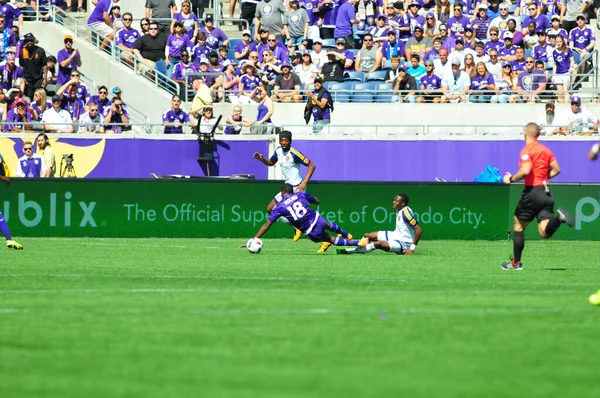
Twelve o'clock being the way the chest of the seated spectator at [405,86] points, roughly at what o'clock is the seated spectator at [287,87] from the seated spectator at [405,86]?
the seated spectator at [287,87] is roughly at 3 o'clock from the seated spectator at [405,86].

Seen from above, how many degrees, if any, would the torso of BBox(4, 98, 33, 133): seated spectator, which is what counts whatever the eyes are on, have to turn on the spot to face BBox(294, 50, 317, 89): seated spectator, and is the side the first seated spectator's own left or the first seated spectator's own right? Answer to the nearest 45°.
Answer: approximately 90° to the first seated spectator's own left

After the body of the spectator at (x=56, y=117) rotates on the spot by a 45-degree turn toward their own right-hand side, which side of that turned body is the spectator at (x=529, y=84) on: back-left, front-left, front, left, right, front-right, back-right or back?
back-left

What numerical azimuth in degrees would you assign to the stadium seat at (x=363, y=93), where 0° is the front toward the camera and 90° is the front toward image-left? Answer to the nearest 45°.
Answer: approximately 0°

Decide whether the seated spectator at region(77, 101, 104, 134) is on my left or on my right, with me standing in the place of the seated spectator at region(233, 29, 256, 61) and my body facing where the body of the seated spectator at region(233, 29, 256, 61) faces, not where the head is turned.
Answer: on my right

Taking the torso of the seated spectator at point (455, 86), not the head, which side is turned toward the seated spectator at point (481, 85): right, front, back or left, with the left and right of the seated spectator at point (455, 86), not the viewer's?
left
